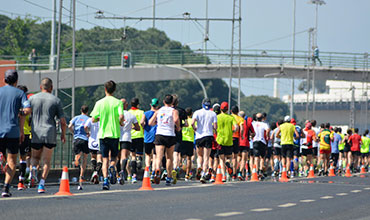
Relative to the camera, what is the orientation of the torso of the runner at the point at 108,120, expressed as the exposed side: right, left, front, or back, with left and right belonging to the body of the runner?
back

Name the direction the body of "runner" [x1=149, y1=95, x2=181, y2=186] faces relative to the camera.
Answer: away from the camera

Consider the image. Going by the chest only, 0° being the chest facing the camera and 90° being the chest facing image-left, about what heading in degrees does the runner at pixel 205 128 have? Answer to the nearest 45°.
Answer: approximately 180°

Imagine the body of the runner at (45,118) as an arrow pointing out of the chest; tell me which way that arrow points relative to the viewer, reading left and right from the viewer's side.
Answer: facing away from the viewer

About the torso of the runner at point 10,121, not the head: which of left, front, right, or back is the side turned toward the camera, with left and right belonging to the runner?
back

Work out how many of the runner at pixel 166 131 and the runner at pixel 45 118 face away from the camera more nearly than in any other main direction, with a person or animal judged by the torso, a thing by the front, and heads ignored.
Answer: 2
